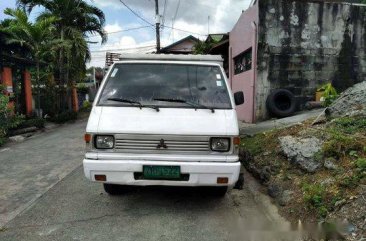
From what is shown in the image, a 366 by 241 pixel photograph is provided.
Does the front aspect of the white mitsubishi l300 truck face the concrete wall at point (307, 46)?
no

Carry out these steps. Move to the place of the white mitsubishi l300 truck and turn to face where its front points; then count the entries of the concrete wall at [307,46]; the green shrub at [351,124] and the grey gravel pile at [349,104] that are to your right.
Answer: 0

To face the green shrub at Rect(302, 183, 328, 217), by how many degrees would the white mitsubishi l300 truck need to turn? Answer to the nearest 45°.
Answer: approximately 90° to its left

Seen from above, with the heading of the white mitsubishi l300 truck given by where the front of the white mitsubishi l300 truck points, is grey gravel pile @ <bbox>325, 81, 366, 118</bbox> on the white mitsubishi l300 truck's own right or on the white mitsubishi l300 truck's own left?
on the white mitsubishi l300 truck's own left

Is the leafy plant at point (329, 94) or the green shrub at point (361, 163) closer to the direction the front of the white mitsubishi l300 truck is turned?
the green shrub

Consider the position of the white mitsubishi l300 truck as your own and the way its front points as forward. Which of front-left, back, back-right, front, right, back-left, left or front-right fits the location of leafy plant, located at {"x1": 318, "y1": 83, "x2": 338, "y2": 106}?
back-left

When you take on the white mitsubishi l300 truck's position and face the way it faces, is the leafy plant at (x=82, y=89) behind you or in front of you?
behind

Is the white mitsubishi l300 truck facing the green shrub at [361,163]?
no

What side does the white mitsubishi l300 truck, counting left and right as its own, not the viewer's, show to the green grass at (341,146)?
left

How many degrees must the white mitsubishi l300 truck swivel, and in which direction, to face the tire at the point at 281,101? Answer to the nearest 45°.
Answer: approximately 135° to its left

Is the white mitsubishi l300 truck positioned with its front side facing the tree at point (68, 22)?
no

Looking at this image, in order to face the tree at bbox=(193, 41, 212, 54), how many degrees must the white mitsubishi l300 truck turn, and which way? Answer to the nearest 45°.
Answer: approximately 180°

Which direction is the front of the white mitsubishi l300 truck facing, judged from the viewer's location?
facing the viewer
